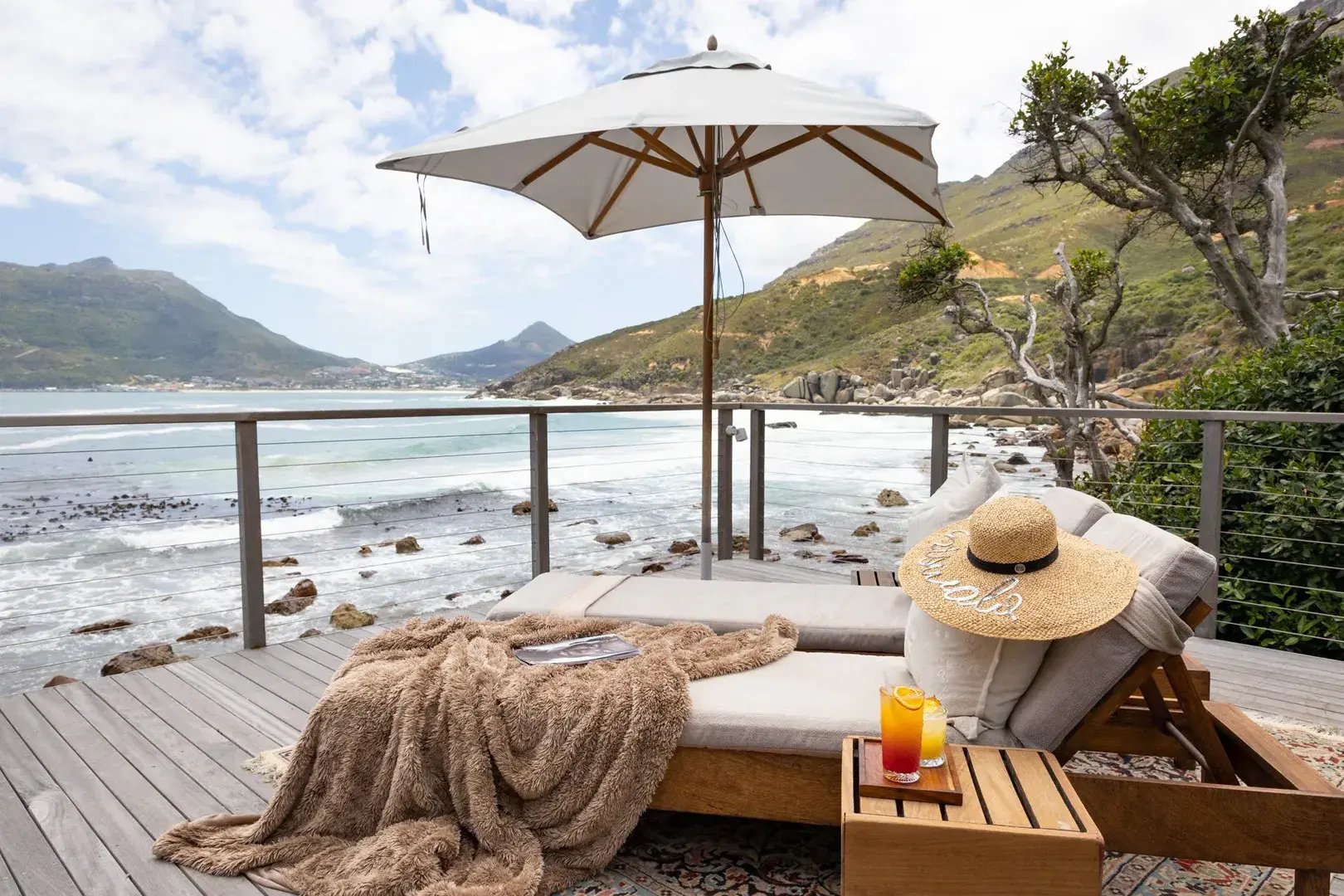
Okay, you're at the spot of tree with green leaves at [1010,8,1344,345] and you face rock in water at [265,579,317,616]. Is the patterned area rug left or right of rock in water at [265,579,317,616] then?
left

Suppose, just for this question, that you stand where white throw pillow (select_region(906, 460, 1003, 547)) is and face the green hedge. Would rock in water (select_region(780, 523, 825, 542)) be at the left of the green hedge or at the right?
left

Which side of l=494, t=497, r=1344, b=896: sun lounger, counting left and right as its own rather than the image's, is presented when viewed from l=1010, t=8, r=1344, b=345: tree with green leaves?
right

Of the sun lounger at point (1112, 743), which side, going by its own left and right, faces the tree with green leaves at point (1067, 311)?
right

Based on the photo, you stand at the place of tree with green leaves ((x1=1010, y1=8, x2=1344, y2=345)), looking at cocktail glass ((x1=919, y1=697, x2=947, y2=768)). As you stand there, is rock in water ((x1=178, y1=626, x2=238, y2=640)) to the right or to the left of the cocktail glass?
right

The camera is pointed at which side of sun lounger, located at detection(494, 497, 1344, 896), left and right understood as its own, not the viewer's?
left

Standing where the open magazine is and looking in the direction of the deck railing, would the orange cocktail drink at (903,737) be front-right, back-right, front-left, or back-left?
back-right

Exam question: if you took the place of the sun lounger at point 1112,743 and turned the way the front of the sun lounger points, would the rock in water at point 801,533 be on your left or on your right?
on your right

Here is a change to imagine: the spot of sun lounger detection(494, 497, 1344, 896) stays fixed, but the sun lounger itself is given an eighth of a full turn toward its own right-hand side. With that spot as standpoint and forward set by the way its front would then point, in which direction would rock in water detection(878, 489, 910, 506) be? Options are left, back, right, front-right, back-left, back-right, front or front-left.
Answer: front-right
